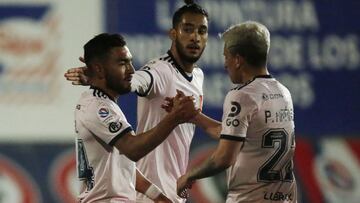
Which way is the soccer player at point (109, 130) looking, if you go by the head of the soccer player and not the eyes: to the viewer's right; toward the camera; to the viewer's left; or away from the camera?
to the viewer's right

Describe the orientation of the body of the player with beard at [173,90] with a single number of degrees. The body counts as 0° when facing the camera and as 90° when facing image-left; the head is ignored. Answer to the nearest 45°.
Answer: approximately 315°

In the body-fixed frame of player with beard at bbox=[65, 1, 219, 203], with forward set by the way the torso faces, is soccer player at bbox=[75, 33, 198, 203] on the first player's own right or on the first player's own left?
on the first player's own right

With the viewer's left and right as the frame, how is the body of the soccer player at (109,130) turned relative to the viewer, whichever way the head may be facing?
facing to the right of the viewer

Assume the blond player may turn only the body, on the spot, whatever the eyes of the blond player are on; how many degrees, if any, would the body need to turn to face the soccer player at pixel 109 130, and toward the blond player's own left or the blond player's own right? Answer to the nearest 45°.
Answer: approximately 45° to the blond player's own left

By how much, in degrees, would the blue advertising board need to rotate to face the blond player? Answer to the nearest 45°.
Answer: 0° — it already faces them

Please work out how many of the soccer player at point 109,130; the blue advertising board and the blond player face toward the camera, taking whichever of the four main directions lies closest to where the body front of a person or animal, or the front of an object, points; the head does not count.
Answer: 1

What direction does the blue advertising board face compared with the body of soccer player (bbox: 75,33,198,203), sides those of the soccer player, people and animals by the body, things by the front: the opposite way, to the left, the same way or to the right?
to the right

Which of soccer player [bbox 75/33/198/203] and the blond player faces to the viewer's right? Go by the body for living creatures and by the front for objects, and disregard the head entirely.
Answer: the soccer player

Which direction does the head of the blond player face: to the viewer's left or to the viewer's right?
to the viewer's left

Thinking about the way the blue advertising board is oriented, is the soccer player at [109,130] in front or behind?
in front
